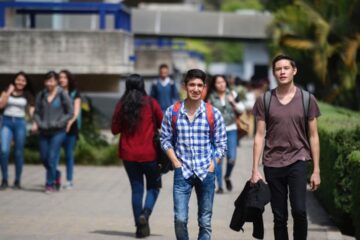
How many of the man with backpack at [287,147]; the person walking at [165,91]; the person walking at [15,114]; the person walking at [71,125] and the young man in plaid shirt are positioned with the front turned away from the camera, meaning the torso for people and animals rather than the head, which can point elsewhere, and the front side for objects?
0

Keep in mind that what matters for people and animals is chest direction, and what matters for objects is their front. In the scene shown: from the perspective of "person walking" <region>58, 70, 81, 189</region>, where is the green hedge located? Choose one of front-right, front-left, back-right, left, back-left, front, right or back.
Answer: left

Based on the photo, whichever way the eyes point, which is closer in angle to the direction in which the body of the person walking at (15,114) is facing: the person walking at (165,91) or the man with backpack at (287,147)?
the man with backpack

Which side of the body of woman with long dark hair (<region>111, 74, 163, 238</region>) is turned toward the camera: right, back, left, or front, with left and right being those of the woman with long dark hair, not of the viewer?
back

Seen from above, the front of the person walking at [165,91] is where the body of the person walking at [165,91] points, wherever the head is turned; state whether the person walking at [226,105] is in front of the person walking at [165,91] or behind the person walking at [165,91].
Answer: in front

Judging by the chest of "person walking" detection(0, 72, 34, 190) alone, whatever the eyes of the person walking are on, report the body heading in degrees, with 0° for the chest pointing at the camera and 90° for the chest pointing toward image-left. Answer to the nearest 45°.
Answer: approximately 0°

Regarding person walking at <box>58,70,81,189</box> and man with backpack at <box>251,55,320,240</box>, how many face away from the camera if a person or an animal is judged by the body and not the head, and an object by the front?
0

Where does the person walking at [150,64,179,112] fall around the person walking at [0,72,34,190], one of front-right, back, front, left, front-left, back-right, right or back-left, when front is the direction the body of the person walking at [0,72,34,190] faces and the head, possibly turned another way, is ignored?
back-left

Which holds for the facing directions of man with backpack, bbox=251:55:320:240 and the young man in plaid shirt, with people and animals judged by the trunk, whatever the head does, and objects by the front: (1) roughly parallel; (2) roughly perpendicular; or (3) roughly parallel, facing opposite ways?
roughly parallel

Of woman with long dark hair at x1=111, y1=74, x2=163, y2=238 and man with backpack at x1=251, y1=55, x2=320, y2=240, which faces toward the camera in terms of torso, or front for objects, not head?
the man with backpack

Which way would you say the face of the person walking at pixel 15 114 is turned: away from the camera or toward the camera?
toward the camera

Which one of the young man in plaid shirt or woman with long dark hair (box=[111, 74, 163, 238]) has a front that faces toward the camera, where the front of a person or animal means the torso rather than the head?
the young man in plaid shirt

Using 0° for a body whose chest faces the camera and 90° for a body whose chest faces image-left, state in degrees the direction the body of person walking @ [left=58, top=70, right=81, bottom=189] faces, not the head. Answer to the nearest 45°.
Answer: approximately 45°

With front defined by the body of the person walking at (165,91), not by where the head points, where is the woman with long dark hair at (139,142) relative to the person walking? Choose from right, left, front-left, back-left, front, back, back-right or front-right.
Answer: front

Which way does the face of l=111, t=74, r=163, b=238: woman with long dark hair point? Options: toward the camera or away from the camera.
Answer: away from the camera

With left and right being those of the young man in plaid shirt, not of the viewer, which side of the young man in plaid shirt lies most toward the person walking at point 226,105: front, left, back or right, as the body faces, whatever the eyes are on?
back

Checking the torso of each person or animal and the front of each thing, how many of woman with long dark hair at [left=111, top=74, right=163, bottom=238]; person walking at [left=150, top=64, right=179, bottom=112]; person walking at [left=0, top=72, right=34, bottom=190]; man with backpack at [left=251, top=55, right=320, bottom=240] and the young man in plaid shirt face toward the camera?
4

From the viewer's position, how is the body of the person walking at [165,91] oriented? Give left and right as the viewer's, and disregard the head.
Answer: facing the viewer

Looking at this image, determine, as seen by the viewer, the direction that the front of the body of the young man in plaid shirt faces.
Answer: toward the camera
